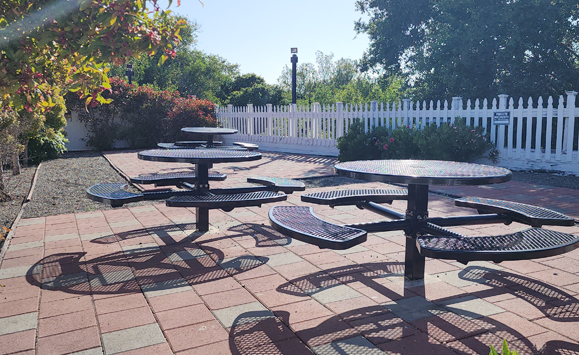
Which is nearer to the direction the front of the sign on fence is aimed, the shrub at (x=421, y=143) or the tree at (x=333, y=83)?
the shrub

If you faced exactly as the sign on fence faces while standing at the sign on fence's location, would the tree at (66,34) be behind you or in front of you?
in front

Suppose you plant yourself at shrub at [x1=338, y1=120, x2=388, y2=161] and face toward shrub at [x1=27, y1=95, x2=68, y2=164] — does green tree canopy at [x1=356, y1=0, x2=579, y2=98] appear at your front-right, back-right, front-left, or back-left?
back-right

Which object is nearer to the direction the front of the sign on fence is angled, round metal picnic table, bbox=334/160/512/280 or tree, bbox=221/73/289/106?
the round metal picnic table

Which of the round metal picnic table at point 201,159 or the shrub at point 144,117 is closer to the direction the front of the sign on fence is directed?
the round metal picnic table

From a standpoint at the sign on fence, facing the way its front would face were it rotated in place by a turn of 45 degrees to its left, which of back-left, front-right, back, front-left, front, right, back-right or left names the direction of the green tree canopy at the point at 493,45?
back-left

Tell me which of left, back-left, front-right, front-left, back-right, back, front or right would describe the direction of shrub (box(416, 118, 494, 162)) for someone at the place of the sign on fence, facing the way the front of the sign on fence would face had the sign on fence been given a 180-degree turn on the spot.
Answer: back-left

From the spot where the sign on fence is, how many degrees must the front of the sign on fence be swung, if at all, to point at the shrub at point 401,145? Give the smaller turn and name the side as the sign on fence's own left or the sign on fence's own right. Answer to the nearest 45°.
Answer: approximately 90° to the sign on fence's own right

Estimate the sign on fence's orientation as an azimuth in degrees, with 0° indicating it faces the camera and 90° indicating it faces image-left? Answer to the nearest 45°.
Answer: approximately 0°

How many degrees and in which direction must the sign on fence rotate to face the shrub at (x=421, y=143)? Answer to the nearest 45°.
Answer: approximately 90° to its right

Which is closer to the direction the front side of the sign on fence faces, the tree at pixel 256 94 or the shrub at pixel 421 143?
the shrub

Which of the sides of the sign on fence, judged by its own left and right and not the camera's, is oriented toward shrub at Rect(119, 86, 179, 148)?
right

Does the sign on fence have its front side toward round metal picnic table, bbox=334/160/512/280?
yes

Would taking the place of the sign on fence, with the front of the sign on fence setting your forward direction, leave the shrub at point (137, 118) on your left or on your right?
on your right

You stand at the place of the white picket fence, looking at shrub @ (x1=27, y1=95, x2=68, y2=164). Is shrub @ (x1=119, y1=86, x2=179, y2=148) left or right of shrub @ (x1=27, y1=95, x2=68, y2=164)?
right
